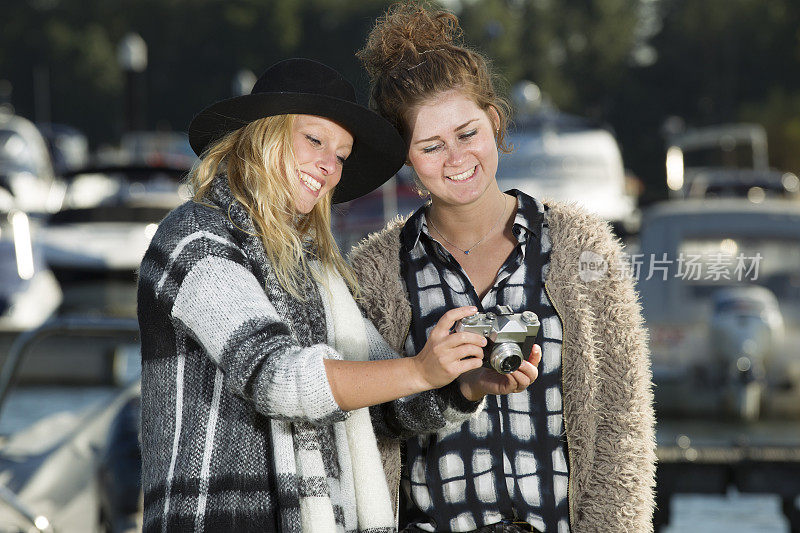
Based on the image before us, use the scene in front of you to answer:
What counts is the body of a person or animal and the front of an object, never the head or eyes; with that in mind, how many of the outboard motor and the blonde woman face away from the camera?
1

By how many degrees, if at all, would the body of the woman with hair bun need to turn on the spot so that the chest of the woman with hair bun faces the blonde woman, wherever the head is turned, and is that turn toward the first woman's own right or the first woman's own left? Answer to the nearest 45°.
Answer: approximately 45° to the first woman's own right

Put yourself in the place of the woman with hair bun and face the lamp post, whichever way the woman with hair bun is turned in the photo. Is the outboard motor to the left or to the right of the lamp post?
right

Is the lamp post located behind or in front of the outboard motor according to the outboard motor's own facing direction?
in front

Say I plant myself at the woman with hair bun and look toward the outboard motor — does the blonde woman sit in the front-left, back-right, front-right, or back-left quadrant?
back-left

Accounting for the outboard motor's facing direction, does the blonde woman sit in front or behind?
behind

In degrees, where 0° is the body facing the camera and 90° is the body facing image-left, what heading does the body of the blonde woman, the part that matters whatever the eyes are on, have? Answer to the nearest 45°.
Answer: approximately 315°

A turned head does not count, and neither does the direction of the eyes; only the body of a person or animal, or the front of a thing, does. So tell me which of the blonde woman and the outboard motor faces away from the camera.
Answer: the outboard motor

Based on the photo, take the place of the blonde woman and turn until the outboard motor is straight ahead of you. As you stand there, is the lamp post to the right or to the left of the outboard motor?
left

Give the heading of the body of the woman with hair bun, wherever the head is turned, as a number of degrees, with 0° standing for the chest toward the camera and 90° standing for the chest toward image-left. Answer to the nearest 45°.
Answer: approximately 0°

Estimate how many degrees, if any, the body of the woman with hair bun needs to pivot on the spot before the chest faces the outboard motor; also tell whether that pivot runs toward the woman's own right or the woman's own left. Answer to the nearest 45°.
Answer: approximately 180°

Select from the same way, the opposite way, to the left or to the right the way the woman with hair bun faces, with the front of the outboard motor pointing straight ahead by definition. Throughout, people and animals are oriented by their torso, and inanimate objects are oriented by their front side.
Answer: the opposite way

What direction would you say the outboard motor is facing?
away from the camera

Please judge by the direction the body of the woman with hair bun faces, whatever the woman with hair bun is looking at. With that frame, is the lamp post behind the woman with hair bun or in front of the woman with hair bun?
behind
